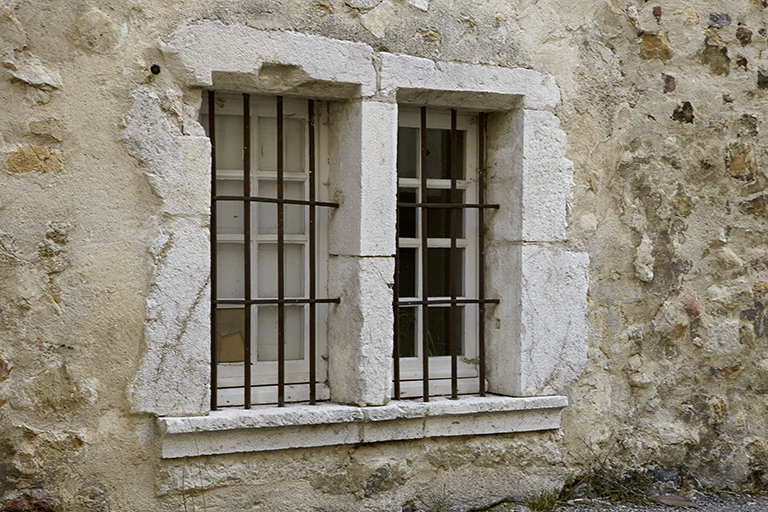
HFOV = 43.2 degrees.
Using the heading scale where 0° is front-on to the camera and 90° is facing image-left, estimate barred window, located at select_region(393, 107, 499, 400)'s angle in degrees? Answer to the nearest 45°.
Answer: approximately 315°

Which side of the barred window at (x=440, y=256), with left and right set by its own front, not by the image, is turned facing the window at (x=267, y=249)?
right
